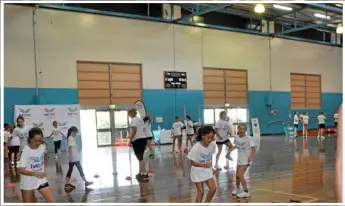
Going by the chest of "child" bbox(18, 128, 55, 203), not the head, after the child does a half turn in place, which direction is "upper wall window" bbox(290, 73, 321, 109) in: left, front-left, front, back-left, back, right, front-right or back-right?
right

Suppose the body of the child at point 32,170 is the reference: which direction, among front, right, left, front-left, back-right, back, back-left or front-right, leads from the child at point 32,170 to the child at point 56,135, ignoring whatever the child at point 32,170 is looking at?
back-left

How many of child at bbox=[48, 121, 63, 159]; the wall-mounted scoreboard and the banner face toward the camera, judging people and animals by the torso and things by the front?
3

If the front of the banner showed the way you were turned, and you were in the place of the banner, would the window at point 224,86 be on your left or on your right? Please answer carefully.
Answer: on your left

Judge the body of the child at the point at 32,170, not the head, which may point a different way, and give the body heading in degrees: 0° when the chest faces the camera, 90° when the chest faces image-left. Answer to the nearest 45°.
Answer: approximately 315°

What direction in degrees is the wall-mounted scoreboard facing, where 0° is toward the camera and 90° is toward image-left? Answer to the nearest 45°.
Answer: approximately 0°

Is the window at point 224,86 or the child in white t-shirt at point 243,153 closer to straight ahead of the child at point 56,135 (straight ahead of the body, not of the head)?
the child in white t-shirt

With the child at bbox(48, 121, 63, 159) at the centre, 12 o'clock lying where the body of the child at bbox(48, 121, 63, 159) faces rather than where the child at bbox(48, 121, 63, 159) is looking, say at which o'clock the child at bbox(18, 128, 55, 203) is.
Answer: the child at bbox(18, 128, 55, 203) is roughly at 12 o'clock from the child at bbox(48, 121, 63, 159).

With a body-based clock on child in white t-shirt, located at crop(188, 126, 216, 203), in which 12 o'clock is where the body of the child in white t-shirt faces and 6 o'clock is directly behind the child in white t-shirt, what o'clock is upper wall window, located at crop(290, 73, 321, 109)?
The upper wall window is roughly at 8 o'clock from the child in white t-shirt.

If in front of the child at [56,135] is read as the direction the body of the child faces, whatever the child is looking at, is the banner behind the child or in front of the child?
behind

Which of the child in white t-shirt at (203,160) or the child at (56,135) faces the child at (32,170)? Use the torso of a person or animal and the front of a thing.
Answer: the child at (56,135)

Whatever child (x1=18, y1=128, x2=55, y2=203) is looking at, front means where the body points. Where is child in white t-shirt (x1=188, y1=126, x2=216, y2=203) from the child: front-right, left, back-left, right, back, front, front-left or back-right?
front-left

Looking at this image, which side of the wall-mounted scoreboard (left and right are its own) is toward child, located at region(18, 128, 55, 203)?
front

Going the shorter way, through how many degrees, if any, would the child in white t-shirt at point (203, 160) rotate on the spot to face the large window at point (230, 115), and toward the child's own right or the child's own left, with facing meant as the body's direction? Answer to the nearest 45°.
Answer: approximately 135° to the child's own left
